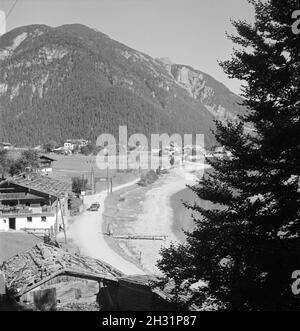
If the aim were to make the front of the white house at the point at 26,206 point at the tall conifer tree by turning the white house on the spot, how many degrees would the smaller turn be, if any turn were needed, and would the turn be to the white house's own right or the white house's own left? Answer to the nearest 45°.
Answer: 0° — it already faces it

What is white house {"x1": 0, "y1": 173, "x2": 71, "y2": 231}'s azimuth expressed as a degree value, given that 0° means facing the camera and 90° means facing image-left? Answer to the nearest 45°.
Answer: approximately 0°
